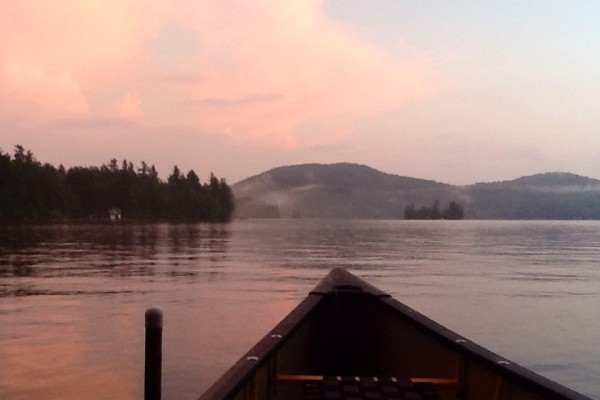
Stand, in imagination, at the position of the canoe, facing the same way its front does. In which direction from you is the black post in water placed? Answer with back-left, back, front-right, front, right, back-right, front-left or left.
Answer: left

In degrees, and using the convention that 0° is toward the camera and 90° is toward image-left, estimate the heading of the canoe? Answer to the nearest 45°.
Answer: approximately 180°
